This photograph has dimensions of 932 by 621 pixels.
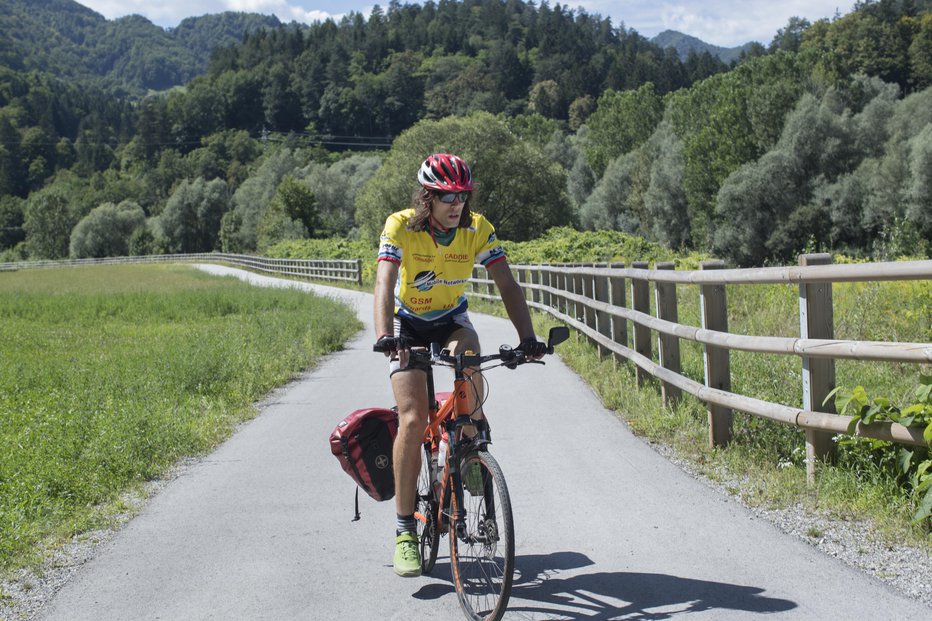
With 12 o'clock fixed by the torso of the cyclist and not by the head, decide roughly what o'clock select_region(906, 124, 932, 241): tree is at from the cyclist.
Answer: The tree is roughly at 7 o'clock from the cyclist.

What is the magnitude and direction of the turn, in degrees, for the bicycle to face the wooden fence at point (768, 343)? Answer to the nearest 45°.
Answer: approximately 135° to its left

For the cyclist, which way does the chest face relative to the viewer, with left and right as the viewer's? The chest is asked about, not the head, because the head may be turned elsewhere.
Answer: facing the viewer

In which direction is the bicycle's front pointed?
toward the camera

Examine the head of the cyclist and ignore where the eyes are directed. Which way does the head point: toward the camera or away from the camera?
toward the camera

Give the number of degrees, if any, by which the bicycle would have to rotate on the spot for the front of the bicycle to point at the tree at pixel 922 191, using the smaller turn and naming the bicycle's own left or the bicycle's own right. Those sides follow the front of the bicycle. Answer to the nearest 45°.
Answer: approximately 135° to the bicycle's own left
